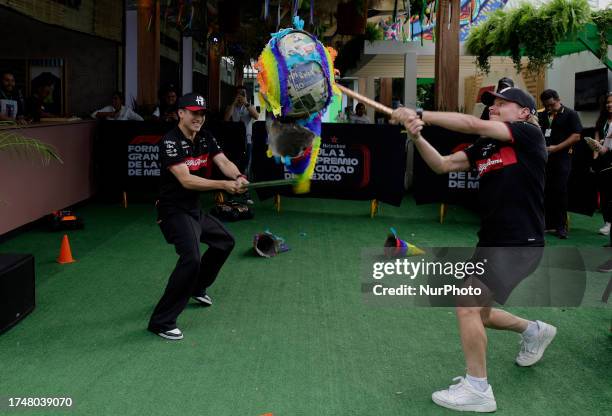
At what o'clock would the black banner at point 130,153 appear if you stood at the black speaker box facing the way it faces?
The black banner is roughly at 8 o'clock from the black speaker box.

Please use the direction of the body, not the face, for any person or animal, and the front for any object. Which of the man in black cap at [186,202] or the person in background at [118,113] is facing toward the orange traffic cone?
the person in background

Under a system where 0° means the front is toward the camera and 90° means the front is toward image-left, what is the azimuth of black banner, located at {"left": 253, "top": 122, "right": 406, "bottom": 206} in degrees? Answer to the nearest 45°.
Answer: approximately 0°

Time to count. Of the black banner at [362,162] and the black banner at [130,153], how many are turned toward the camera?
2

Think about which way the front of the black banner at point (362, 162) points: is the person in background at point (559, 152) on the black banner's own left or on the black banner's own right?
on the black banner's own left

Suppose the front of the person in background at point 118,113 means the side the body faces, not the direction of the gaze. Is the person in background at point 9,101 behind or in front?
in front

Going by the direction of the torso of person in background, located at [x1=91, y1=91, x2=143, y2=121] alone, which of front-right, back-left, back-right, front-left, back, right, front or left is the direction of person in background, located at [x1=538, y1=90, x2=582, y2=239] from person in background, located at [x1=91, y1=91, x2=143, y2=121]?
front-left

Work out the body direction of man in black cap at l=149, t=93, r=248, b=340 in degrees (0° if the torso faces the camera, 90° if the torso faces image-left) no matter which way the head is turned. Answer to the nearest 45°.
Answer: approximately 315°

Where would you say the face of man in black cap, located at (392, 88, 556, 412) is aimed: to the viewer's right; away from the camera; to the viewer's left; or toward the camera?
to the viewer's left

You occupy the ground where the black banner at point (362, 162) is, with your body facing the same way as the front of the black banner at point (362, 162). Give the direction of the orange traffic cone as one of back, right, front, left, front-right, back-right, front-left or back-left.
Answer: front-right

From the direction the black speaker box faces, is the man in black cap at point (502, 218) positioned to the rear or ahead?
ahead

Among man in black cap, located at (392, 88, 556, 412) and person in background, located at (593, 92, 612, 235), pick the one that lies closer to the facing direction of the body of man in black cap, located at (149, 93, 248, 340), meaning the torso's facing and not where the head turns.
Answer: the man in black cap

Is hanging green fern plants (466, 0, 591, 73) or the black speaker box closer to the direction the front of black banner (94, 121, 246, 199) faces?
the black speaker box

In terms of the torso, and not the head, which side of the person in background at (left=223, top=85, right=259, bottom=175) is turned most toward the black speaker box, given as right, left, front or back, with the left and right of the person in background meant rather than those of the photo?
front

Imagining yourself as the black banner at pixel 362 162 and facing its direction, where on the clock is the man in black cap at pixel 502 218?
The man in black cap is roughly at 12 o'clock from the black banner.
